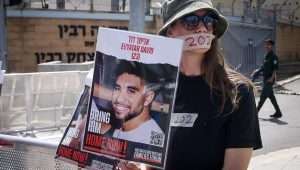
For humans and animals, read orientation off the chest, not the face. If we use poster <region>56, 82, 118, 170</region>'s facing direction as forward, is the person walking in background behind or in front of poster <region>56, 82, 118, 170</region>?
behind

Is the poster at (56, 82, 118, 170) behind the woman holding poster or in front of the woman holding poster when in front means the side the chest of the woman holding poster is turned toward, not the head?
in front

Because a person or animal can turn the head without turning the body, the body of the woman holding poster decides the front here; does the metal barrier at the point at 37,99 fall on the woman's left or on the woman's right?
on the woman's right

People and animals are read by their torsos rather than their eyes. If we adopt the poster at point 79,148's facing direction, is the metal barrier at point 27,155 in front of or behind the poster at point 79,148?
behind

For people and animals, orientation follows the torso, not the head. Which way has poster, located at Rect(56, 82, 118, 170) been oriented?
toward the camera

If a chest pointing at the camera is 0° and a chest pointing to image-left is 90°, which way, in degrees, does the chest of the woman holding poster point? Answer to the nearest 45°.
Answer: approximately 45°

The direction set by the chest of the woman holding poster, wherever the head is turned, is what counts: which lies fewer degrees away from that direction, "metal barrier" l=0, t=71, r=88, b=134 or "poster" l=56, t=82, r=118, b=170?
the poster

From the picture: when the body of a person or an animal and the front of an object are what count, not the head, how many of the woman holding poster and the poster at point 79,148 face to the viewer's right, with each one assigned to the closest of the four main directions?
0

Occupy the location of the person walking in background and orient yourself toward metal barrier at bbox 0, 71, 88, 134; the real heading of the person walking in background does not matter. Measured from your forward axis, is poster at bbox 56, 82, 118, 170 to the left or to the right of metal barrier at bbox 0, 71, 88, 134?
left
